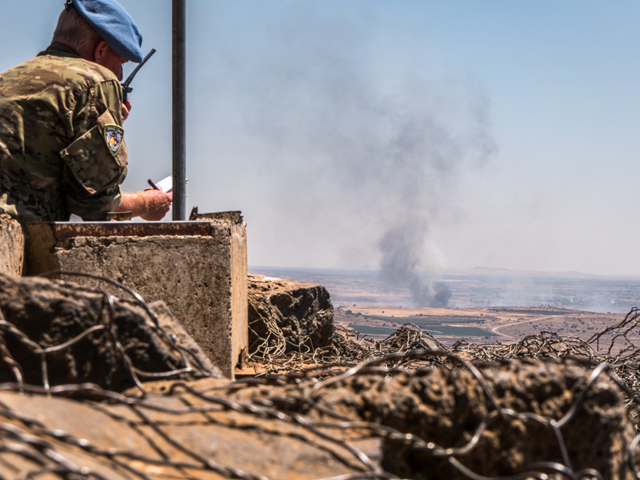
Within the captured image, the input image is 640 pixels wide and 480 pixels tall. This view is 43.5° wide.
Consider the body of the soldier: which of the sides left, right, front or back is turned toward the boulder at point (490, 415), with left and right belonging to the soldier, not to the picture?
right

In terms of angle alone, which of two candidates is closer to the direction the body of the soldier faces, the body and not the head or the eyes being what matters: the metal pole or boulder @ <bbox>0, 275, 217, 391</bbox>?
the metal pole

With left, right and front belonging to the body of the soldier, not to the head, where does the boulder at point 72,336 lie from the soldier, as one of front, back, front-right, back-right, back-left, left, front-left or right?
back-right

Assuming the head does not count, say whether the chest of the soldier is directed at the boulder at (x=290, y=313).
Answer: yes

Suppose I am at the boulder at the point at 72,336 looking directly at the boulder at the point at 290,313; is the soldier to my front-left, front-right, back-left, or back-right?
front-left

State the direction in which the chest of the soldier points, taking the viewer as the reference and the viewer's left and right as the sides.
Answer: facing away from the viewer and to the right of the viewer

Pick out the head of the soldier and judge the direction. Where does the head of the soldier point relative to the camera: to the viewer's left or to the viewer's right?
to the viewer's right

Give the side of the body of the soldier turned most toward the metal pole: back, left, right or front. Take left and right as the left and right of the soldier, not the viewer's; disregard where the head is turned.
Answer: front
